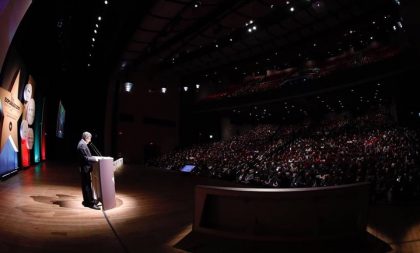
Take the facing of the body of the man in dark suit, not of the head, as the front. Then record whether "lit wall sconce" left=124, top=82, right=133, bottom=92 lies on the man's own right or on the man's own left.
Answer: on the man's own left

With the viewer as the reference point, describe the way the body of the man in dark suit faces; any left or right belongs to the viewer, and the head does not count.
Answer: facing to the right of the viewer
